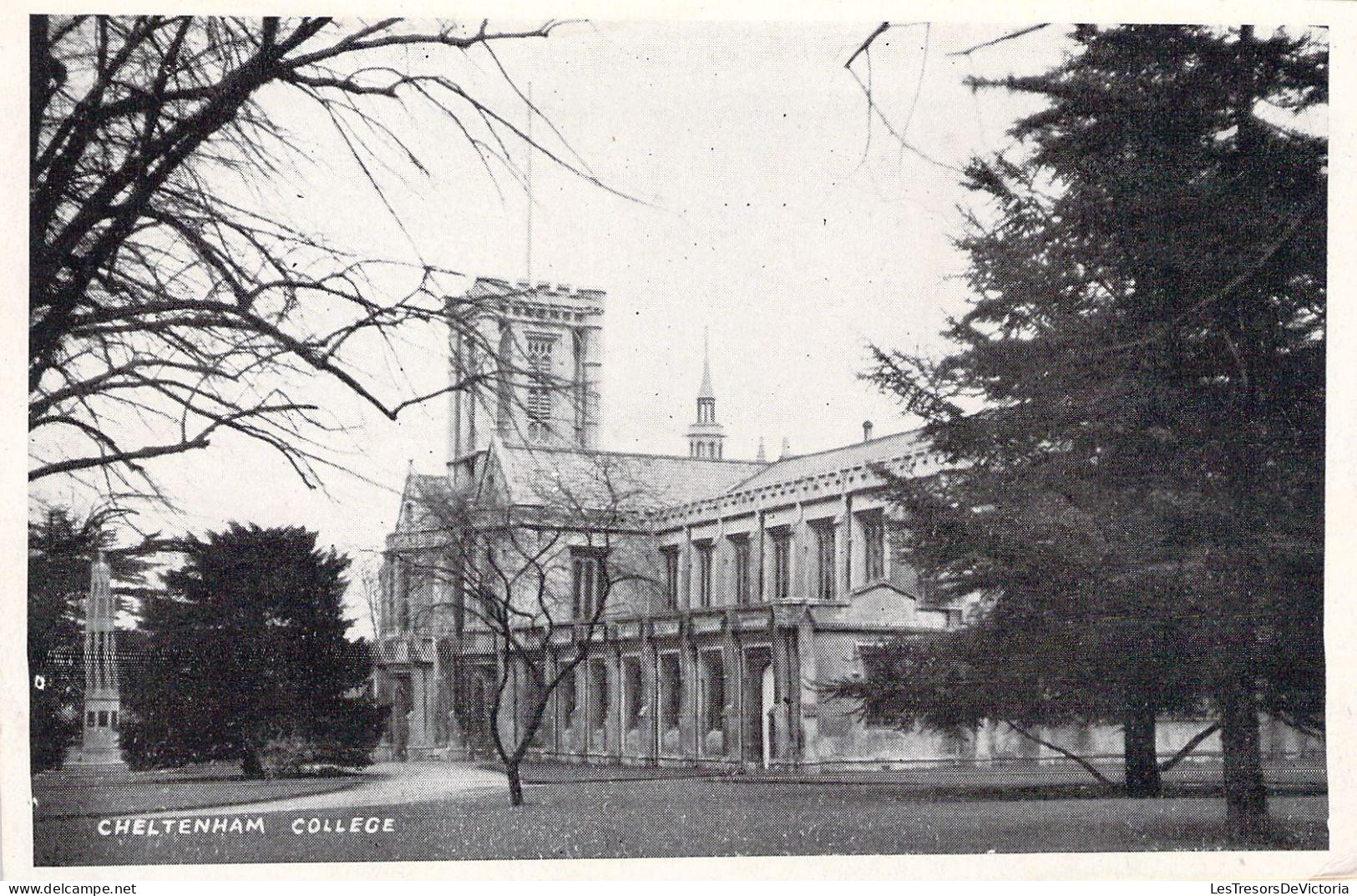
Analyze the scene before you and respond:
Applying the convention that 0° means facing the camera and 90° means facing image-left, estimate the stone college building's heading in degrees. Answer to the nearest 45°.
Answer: approximately 45°
